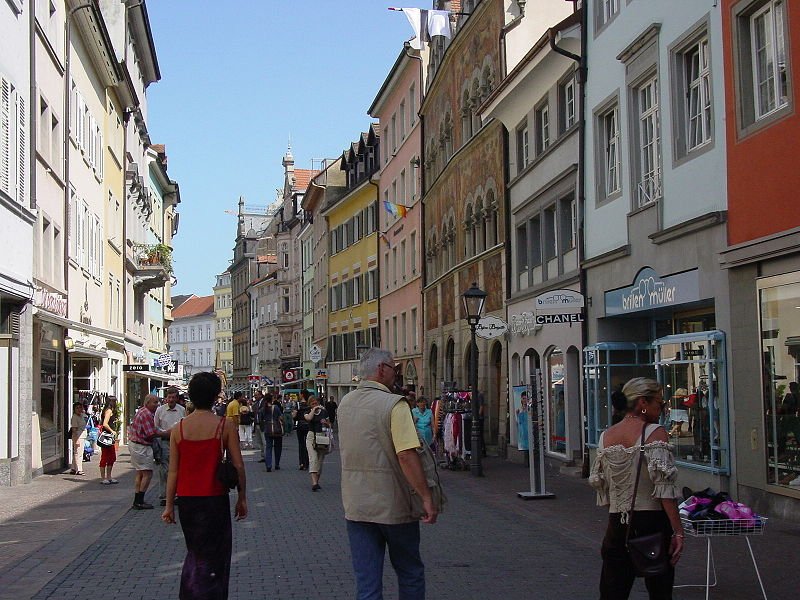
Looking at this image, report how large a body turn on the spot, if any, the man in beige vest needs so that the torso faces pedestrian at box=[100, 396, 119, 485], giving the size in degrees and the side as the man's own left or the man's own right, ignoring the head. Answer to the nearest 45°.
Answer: approximately 45° to the man's own left

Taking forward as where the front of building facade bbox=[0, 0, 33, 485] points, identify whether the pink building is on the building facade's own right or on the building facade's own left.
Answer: on the building facade's own left

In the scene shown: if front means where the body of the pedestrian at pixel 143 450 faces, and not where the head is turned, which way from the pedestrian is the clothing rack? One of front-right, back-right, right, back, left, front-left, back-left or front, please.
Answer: front-left

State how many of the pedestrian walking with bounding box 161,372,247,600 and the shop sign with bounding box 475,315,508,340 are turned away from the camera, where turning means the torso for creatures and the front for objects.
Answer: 1

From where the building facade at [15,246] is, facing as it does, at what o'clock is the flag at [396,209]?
The flag is roughly at 10 o'clock from the building facade.

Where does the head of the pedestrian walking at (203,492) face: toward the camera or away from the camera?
away from the camera

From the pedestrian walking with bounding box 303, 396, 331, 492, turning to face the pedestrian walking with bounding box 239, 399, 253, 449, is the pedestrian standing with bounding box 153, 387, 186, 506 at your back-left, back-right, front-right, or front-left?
back-left

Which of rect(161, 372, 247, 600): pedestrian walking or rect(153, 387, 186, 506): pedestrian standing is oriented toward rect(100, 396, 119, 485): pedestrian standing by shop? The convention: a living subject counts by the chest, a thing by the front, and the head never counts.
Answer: rect(161, 372, 247, 600): pedestrian walking

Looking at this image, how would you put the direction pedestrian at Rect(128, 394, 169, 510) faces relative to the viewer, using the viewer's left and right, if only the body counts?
facing to the right of the viewer

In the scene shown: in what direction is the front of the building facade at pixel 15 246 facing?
to the viewer's right

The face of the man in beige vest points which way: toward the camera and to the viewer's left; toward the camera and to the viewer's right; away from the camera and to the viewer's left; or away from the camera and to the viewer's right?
away from the camera and to the viewer's right
